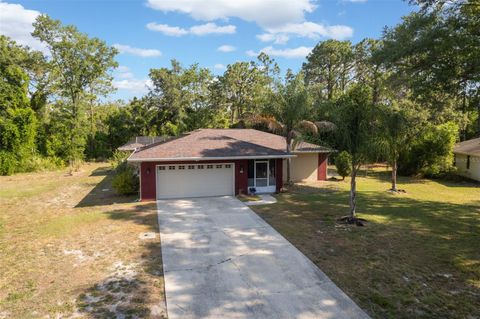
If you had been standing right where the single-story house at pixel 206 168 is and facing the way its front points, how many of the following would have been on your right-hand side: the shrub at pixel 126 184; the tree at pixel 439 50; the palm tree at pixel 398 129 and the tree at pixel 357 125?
1

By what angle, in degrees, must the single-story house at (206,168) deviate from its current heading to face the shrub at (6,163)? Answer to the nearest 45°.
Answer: approximately 135° to its right

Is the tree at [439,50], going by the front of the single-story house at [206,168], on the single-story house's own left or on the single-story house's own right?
on the single-story house's own left

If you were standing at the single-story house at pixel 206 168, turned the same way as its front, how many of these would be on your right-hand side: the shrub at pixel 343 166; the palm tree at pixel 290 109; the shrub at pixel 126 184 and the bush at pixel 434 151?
1

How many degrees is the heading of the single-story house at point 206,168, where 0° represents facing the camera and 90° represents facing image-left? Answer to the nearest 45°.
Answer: approximately 0°

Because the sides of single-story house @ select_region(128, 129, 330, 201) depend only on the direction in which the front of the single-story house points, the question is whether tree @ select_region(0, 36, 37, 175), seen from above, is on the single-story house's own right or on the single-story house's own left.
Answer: on the single-story house's own right

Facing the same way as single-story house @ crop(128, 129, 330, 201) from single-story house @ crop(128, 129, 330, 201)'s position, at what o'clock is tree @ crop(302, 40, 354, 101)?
The tree is roughly at 7 o'clock from the single-story house.

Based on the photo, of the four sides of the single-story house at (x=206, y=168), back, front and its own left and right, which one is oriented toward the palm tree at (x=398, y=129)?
left

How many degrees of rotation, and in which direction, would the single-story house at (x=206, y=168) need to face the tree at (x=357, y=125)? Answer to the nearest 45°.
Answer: approximately 45° to its left

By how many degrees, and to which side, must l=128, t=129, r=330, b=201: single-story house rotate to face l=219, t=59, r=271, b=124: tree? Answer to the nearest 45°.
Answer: approximately 180°

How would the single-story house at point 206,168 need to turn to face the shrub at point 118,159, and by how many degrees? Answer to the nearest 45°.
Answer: approximately 135° to its right
